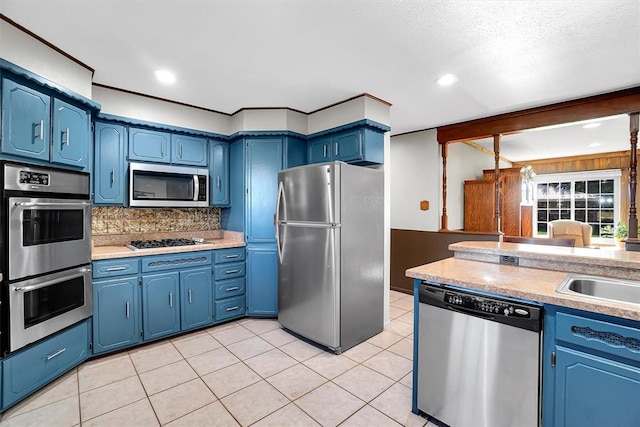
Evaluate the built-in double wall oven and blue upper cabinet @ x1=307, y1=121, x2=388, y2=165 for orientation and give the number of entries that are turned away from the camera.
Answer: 0

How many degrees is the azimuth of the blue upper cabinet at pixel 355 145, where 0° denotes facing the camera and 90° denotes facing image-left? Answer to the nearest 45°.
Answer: approximately 45°

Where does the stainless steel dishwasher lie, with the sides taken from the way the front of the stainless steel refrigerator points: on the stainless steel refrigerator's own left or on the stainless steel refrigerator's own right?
on the stainless steel refrigerator's own left

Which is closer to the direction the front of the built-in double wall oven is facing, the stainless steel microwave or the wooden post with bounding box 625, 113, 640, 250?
the wooden post

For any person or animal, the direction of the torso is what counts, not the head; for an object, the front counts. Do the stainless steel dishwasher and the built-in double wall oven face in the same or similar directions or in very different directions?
very different directions

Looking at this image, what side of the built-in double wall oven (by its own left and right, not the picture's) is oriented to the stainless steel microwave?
left

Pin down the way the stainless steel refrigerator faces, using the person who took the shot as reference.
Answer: facing the viewer and to the left of the viewer

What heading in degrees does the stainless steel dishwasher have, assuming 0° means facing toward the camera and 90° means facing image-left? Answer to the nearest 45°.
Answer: approximately 45°

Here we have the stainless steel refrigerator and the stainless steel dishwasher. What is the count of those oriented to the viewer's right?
0

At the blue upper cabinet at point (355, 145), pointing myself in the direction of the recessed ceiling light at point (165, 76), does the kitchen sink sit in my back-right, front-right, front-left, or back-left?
back-left
